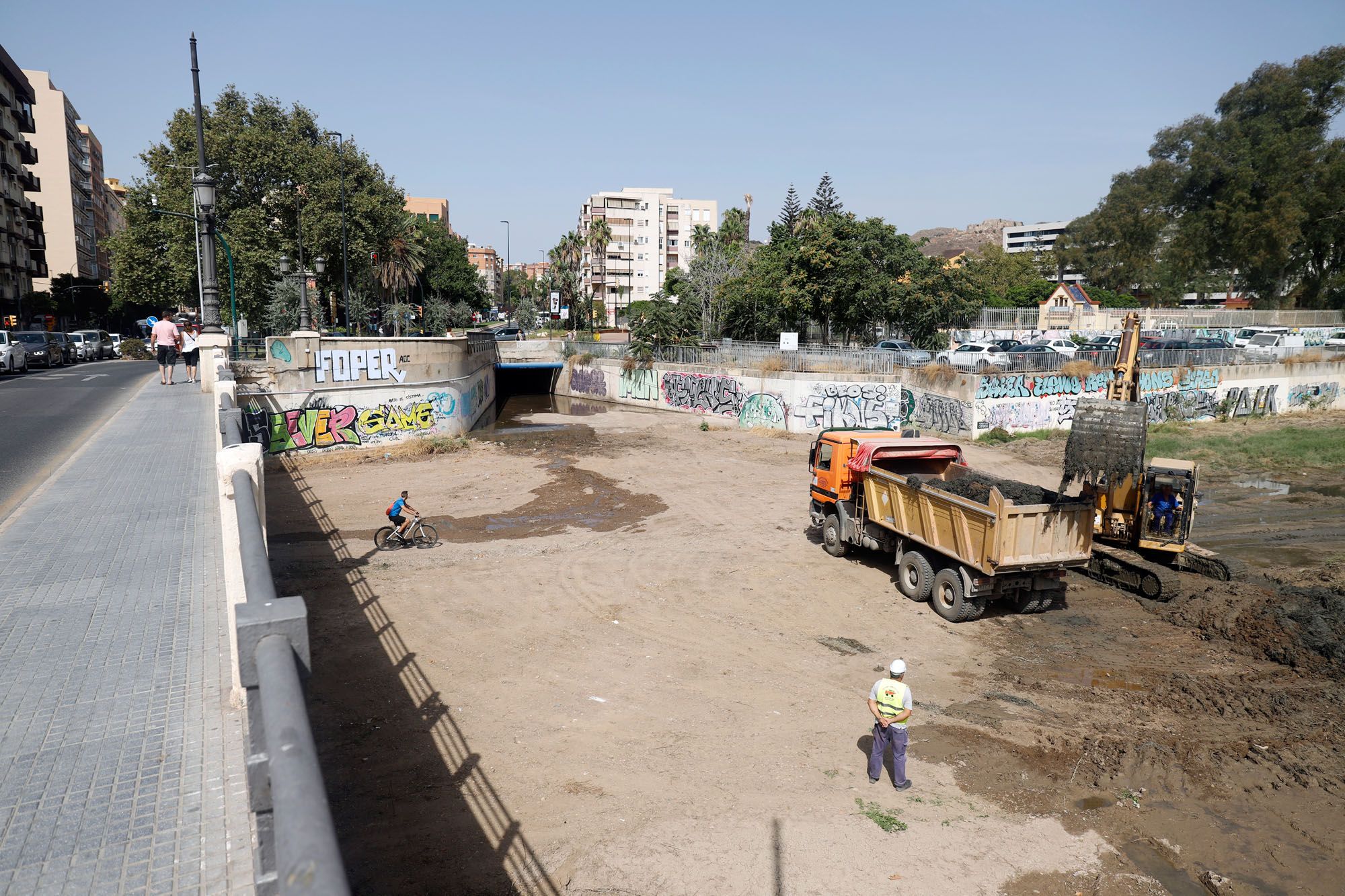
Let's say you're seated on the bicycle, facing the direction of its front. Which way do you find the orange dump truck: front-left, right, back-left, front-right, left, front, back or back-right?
front-right

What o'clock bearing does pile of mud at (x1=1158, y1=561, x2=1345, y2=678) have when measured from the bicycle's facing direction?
The pile of mud is roughly at 1 o'clock from the bicycle.

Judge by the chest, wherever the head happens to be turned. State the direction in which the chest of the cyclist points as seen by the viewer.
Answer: to the viewer's right

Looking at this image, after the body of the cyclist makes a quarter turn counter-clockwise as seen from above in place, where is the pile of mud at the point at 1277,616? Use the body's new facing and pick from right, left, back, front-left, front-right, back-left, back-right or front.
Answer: back-right

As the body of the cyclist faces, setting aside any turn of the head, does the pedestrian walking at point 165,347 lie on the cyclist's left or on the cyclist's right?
on the cyclist's left

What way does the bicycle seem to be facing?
to the viewer's right

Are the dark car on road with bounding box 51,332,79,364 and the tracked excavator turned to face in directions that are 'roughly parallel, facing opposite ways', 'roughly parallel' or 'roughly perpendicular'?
roughly perpendicular

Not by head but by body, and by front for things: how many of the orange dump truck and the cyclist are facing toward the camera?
0

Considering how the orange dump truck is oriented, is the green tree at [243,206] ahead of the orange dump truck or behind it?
ahead

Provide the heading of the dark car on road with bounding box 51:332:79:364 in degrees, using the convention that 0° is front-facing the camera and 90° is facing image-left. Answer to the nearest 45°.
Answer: approximately 315°

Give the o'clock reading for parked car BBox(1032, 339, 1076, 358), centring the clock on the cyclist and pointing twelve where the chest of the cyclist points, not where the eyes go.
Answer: The parked car is roughly at 11 o'clock from the cyclist.
